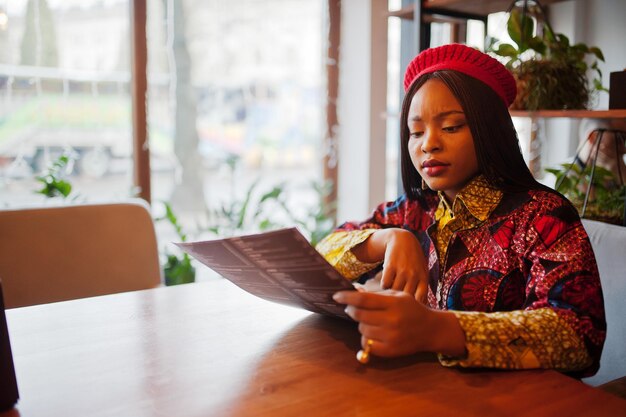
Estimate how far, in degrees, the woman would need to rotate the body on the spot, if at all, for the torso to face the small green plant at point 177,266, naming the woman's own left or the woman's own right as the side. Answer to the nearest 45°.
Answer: approximately 90° to the woman's own right

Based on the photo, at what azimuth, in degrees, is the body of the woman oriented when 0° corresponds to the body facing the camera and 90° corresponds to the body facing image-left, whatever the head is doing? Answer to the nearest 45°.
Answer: approximately 45°

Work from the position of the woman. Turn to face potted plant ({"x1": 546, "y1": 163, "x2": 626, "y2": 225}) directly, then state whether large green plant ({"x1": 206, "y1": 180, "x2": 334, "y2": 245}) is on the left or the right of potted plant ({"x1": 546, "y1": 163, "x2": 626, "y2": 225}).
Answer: left

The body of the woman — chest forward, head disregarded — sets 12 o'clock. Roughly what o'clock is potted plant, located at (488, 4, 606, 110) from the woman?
The potted plant is roughly at 5 o'clock from the woman.

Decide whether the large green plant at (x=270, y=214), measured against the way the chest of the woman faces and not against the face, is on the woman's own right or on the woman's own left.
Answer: on the woman's own right

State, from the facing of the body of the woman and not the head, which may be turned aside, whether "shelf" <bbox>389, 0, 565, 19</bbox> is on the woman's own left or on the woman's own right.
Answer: on the woman's own right
